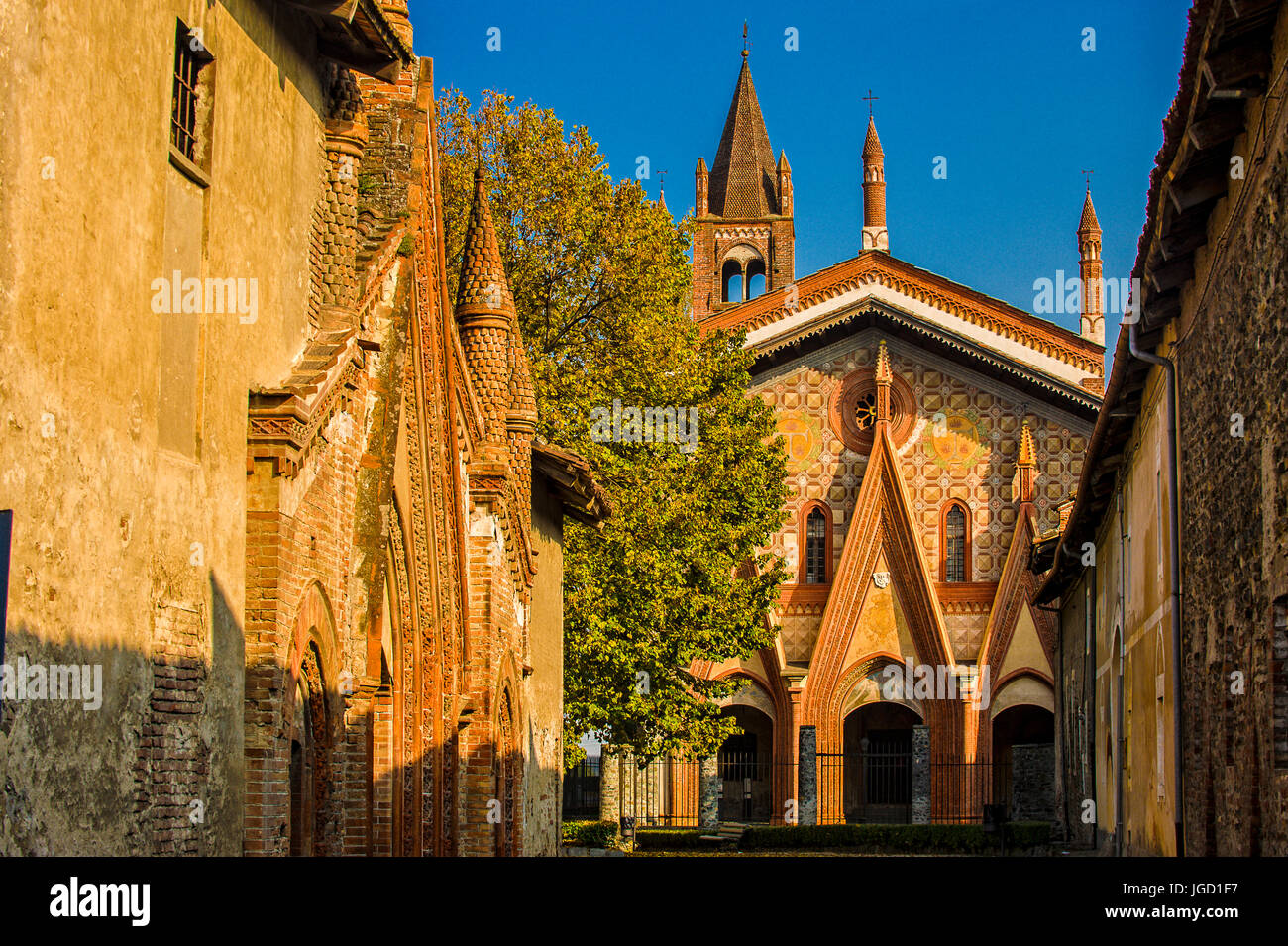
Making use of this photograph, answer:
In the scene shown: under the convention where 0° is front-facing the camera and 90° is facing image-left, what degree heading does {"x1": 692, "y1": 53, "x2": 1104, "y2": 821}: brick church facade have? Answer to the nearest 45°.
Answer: approximately 0°

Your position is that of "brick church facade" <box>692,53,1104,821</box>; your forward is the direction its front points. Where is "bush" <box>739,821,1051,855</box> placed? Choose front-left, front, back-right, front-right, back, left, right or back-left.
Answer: front

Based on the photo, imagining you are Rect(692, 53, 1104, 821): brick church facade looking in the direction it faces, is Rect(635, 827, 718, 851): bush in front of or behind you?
in front

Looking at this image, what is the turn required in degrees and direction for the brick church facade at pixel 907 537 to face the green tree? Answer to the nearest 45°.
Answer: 0° — it already faces it

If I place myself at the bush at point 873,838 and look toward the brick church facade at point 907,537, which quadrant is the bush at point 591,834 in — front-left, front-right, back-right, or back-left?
back-left

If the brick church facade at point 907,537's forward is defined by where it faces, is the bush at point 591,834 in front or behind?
in front

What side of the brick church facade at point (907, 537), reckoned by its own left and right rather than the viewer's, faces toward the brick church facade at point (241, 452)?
front
